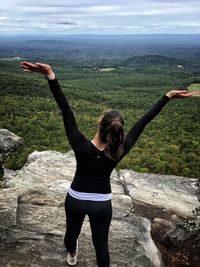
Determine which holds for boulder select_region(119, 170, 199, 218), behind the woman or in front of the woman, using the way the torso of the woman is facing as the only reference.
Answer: in front

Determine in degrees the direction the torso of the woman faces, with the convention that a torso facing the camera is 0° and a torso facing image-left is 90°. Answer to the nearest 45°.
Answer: approximately 180°

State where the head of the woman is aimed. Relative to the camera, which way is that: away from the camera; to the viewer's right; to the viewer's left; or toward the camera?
away from the camera

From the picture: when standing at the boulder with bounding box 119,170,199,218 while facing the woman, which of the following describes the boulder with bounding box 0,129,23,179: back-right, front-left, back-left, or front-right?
front-right

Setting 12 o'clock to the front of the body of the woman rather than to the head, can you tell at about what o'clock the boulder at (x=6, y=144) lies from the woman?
The boulder is roughly at 11 o'clock from the woman.
